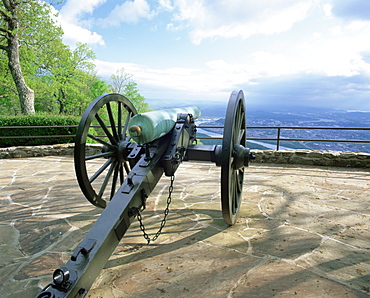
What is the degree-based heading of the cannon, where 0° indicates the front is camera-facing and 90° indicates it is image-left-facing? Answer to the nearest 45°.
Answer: approximately 225°

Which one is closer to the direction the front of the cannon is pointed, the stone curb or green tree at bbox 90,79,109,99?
the stone curb

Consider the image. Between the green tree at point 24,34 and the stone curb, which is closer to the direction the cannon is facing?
the stone curb

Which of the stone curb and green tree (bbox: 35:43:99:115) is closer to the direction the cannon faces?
the stone curb

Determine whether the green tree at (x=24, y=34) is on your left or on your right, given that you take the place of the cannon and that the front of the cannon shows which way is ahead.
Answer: on your left

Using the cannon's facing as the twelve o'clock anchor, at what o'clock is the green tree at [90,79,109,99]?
The green tree is roughly at 10 o'clock from the cannon.

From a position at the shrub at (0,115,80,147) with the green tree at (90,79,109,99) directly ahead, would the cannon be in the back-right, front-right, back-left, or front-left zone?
back-right

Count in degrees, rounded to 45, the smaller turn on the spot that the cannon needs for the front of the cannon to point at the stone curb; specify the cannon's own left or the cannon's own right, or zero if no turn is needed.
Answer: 0° — it already faces it

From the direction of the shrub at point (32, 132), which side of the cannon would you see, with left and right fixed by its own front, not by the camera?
left

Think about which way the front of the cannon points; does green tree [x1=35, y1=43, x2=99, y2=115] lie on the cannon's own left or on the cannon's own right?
on the cannon's own left
